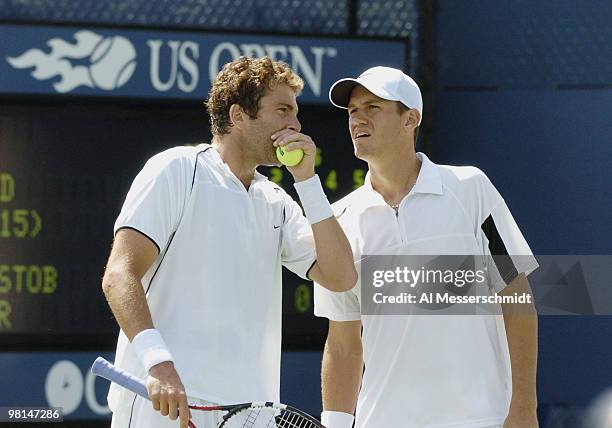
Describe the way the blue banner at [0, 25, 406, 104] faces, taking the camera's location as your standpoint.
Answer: facing the viewer

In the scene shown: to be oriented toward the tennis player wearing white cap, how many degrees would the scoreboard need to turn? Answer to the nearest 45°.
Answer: approximately 45° to its left

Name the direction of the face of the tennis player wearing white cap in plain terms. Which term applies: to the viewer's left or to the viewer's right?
to the viewer's left

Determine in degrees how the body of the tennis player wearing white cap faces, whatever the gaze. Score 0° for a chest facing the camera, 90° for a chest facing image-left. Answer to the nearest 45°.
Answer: approximately 45°

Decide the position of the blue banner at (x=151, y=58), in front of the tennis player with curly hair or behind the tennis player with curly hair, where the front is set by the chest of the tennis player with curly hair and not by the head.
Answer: behind

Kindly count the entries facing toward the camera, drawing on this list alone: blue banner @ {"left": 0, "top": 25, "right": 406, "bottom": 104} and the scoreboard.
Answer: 2

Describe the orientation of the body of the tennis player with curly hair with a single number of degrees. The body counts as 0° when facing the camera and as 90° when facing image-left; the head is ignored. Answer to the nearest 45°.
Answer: approximately 315°

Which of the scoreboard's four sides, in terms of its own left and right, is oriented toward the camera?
front

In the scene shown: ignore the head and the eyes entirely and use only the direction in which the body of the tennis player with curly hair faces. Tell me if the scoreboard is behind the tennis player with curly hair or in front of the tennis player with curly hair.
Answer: behind

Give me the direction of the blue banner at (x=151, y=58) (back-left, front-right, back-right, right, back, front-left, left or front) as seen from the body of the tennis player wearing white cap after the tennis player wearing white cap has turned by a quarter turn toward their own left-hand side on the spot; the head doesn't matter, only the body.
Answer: back

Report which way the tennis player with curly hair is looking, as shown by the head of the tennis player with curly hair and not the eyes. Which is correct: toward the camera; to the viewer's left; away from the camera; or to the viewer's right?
to the viewer's right
